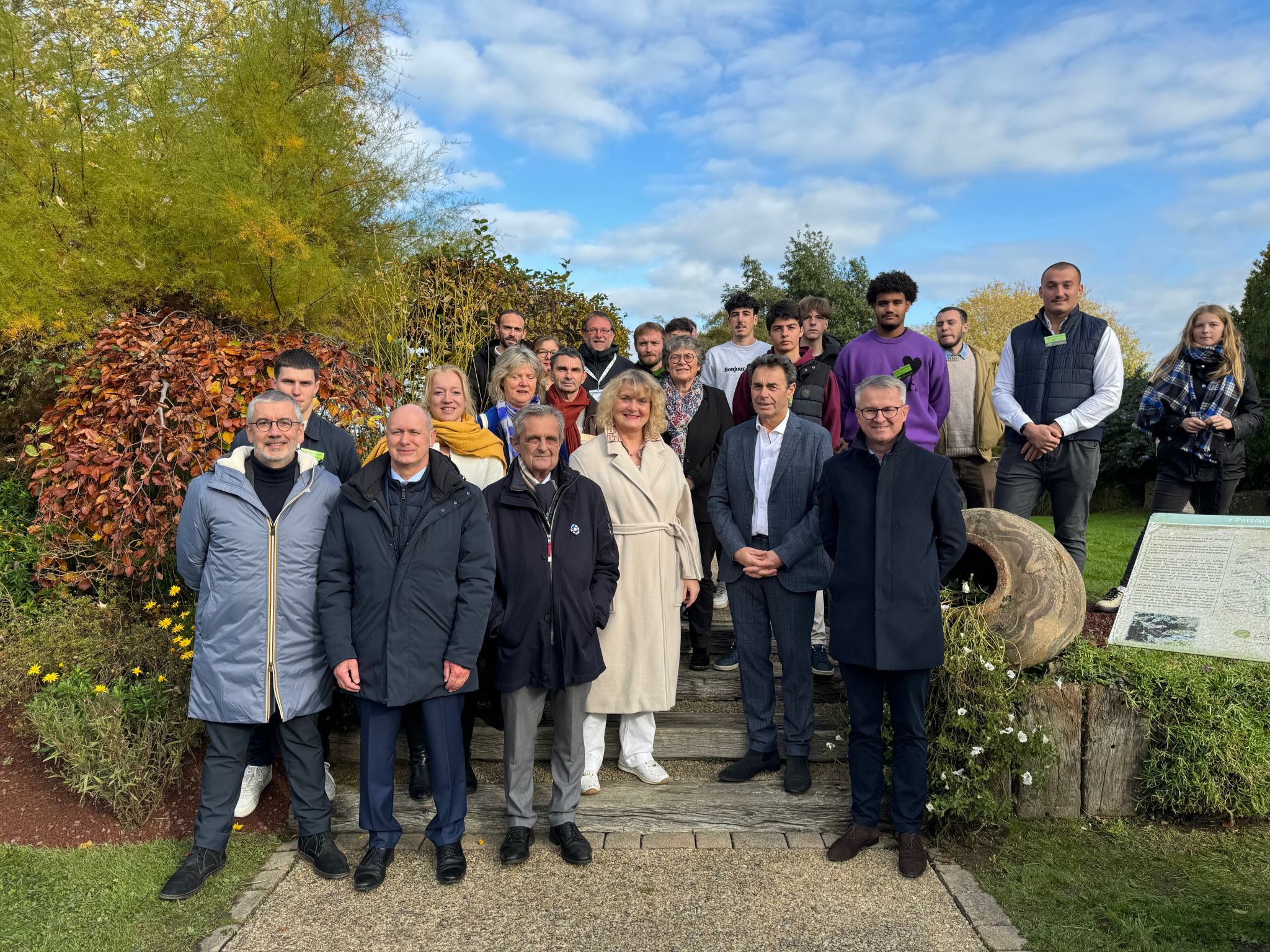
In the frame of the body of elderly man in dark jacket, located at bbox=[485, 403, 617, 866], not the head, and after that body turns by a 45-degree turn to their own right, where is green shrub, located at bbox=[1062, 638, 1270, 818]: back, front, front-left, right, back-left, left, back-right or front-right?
back-left

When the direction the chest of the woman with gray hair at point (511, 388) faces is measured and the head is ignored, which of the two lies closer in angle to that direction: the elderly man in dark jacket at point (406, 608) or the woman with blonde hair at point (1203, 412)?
the elderly man in dark jacket

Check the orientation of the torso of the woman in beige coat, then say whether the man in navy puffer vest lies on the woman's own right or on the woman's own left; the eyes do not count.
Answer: on the woman's own left

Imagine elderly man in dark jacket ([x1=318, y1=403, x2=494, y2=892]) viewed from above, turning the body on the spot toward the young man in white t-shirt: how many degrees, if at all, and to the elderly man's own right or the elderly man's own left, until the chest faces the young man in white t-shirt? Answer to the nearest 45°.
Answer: approximately 135° to the elderly man's own left

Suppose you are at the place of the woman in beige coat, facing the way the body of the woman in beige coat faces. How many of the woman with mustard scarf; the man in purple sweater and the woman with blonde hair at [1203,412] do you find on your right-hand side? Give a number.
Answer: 1
